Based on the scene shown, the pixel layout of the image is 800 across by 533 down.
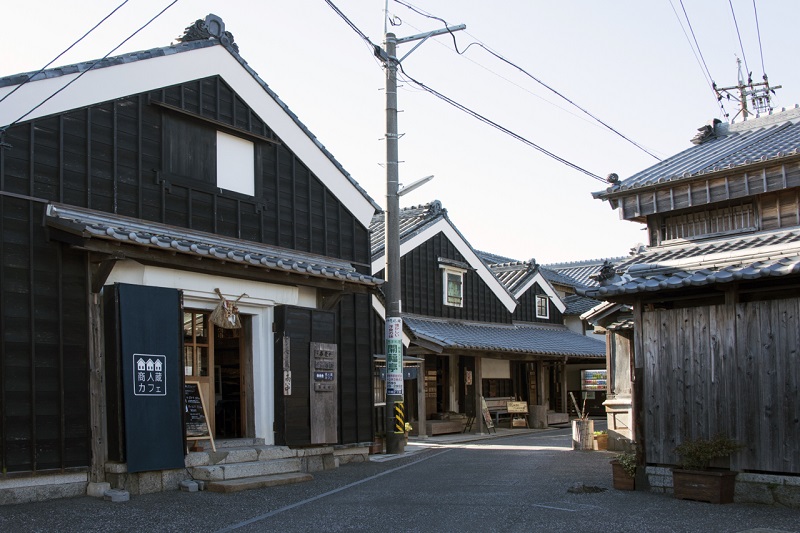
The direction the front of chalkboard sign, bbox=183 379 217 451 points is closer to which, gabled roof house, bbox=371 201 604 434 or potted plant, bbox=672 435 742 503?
the potted plant

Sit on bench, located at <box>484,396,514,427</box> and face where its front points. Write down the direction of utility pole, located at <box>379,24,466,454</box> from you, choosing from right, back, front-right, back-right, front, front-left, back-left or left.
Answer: front-right

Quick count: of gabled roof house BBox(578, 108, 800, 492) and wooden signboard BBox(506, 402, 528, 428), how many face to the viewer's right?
0

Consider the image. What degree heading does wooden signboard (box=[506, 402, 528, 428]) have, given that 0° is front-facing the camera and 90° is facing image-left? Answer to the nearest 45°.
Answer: approximately 0°

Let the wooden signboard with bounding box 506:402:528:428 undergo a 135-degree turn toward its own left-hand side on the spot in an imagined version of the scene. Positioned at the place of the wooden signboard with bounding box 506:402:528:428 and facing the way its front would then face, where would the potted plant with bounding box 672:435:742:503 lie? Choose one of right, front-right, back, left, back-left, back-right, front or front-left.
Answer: back-right

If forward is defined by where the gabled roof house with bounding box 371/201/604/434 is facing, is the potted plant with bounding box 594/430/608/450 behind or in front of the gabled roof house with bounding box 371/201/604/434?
in front
